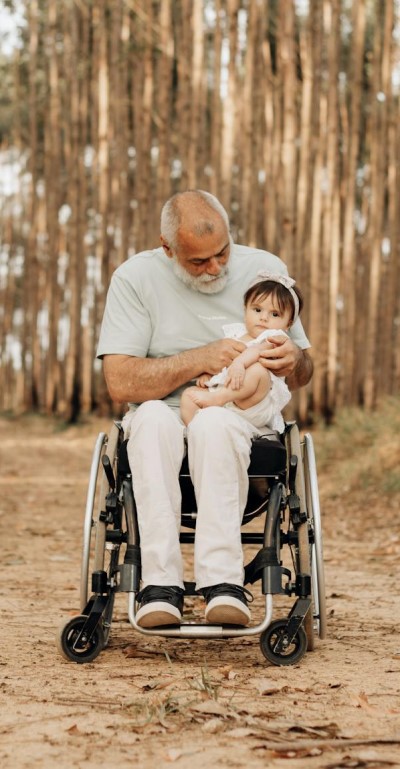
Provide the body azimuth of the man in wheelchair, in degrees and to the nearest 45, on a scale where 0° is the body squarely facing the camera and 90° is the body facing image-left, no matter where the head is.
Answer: approximately 0°
